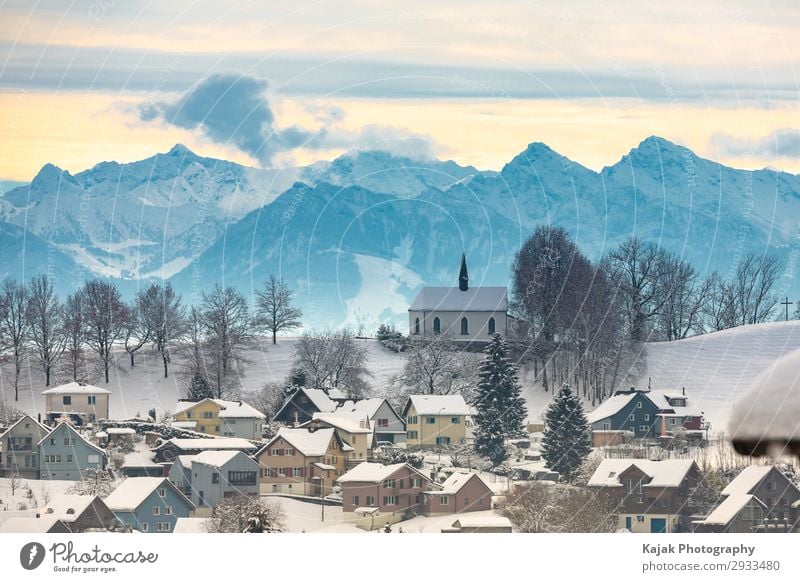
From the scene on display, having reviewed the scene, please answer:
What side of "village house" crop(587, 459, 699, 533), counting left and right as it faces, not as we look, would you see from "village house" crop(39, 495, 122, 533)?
right

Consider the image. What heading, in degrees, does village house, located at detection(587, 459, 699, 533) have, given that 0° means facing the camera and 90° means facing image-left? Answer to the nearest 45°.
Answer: approximately 0°

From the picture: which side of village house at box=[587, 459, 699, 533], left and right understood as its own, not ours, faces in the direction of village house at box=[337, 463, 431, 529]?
right

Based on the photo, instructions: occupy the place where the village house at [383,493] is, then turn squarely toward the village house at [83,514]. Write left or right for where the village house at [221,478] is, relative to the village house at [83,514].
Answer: right
